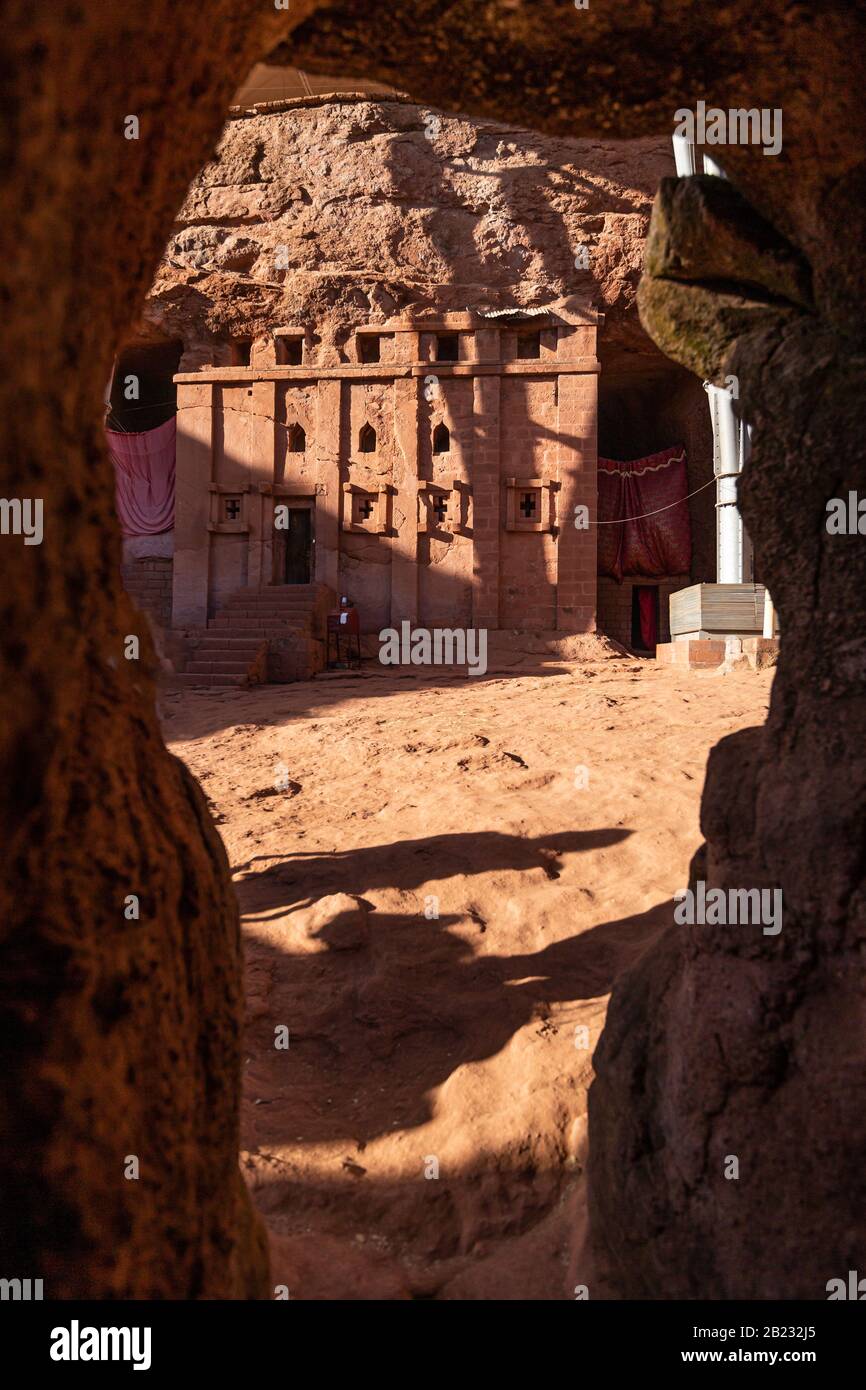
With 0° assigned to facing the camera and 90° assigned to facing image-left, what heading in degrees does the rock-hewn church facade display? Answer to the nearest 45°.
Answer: approximately 0°
